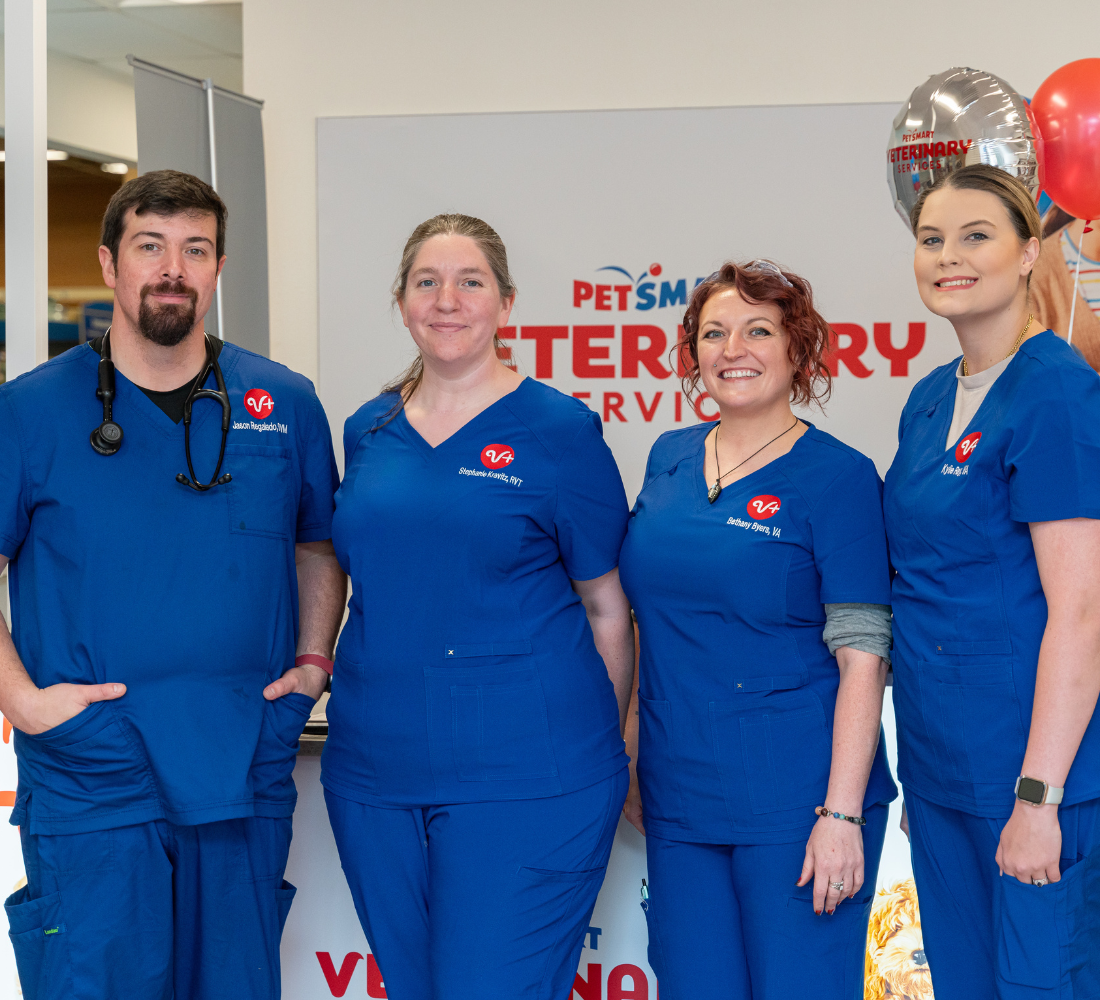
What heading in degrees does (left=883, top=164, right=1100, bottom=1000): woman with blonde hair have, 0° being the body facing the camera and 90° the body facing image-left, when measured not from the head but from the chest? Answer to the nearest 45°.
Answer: approximately 45°

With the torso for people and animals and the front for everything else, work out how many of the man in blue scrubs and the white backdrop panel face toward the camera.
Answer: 2

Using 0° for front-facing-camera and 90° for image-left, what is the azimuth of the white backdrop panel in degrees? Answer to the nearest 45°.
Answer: approximately 0°

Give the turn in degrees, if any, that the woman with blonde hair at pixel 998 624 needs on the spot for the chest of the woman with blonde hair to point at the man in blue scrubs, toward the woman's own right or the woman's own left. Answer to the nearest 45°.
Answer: approximately 45° to the woman's own right
